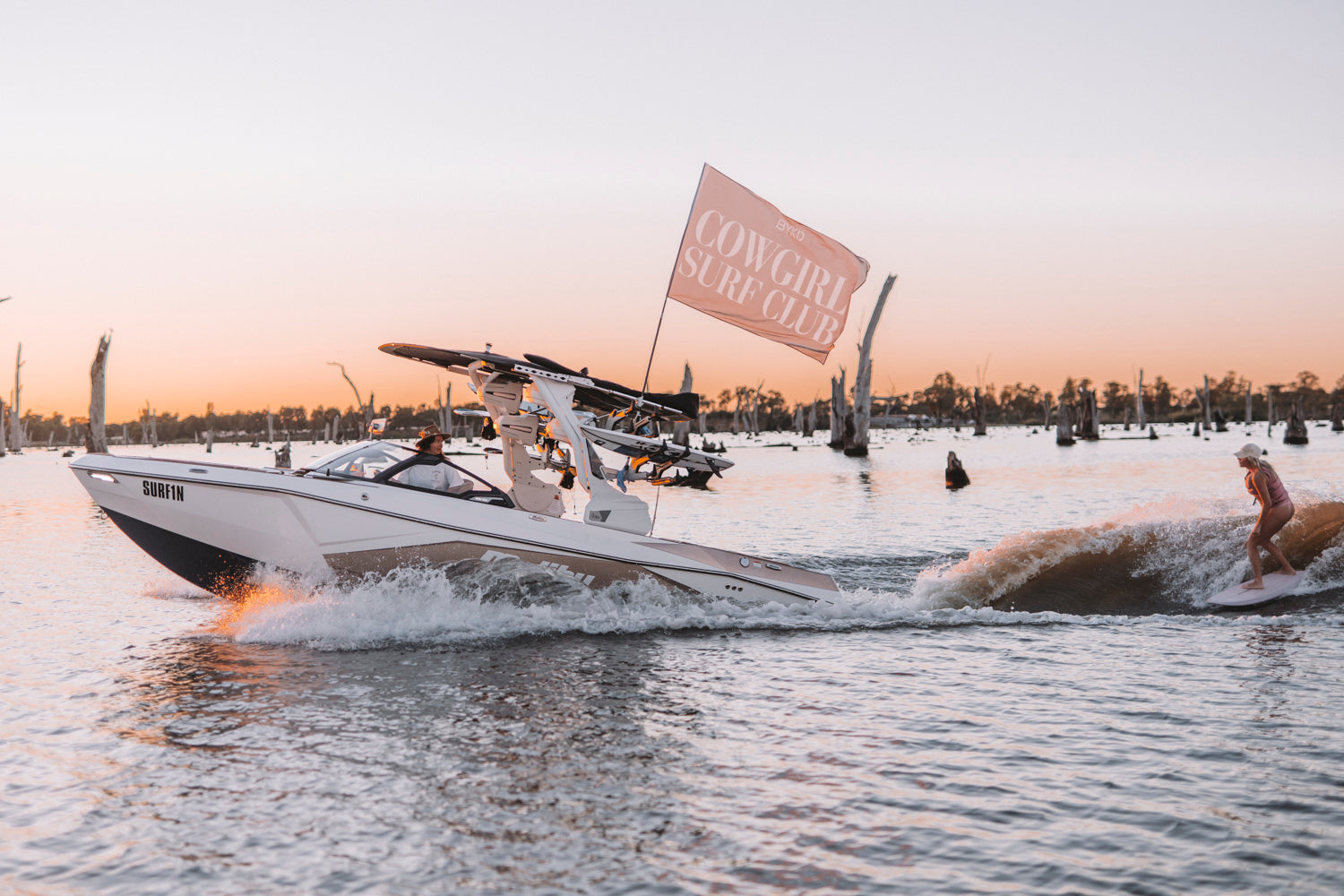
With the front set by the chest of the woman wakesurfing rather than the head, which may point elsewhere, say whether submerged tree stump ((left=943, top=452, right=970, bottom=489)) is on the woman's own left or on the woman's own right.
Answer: on the woman's own right

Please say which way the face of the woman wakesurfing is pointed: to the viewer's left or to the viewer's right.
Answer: to the viewer's left

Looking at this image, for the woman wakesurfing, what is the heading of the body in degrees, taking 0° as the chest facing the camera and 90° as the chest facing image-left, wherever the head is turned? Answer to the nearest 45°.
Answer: approximately 90°
